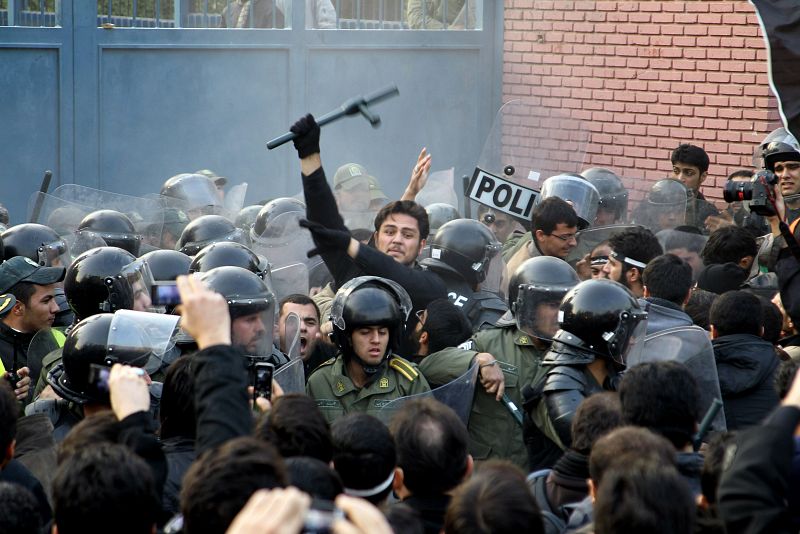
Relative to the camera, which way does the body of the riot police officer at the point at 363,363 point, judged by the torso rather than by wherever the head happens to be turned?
toward the camera

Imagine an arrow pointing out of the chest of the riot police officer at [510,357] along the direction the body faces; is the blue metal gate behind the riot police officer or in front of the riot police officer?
behind

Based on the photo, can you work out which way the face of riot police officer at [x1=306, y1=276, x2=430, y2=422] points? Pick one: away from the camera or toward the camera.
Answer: toward the camera

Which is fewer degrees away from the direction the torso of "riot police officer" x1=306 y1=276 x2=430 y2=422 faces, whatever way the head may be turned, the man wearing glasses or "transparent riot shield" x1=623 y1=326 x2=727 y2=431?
the transparent riot shield
